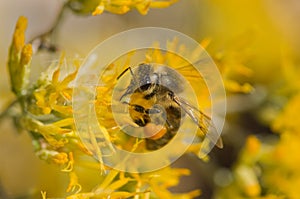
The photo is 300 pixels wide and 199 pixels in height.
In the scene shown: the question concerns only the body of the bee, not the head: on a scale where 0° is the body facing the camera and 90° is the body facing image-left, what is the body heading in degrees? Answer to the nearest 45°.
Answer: approximately 90°
